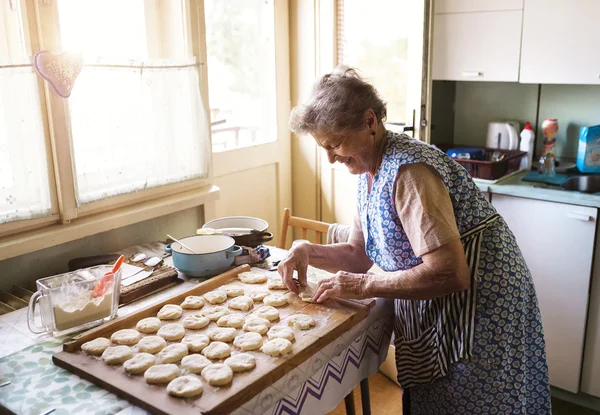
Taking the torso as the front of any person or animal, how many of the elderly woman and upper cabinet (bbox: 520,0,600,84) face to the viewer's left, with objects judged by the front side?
1

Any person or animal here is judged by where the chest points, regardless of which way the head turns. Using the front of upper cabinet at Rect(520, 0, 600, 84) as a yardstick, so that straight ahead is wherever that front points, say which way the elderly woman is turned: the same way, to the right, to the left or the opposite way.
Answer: to the right

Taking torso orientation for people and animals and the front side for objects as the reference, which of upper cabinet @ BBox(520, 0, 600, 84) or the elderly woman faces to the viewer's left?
the elderly woman

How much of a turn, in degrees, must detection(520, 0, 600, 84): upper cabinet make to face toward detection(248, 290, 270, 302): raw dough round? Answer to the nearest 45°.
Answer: approximately 45° to its right

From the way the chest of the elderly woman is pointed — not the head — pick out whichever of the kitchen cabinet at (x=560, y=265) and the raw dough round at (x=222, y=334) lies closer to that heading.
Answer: the raw dough round

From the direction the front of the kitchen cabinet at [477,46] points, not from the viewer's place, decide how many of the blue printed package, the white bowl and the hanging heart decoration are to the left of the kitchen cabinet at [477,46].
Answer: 1

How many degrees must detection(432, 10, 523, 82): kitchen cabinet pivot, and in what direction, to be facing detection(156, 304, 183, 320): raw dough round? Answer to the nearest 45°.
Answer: approximately 45° to its right

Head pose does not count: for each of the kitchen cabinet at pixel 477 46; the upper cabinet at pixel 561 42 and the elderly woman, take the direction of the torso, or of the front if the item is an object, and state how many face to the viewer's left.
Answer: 1

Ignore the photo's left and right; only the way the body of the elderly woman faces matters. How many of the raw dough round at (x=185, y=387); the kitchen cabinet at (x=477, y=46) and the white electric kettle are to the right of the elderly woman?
2

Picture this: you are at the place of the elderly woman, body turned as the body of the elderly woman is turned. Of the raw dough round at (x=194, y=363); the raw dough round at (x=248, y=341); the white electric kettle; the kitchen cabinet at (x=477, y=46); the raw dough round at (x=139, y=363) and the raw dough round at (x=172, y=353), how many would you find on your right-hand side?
2

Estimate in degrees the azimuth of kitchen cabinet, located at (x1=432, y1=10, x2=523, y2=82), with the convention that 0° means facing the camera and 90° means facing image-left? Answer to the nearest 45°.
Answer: approximately 0°

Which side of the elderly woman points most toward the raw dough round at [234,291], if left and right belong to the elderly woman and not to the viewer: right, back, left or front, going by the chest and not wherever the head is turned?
front

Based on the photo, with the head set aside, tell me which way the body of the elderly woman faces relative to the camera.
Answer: to the viewer's left
